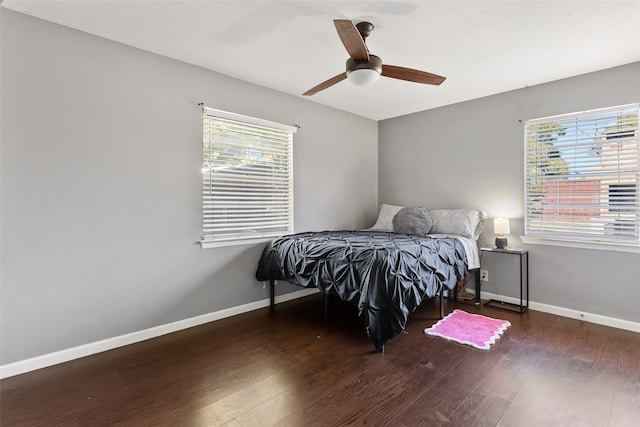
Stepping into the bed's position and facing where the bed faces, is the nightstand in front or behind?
behind

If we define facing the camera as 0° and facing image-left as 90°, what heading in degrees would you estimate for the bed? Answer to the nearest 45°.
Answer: approximately 45°

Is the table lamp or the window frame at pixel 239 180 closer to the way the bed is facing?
the window frame
